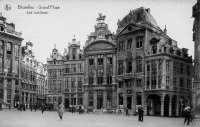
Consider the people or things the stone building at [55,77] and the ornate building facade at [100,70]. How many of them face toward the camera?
2

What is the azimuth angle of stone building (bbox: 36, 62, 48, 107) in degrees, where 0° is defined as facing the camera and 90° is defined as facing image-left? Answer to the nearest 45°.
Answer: approximately 315°
